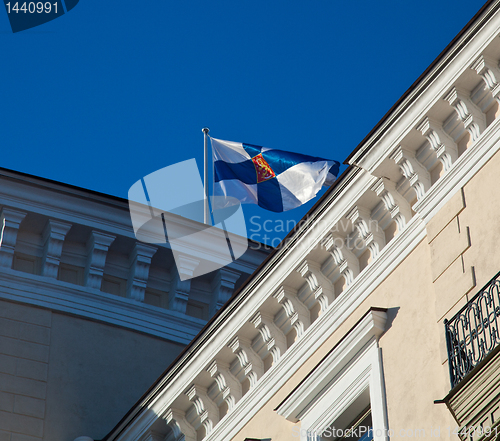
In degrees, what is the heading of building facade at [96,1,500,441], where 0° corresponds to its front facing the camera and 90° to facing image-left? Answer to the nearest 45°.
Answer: approximately 45°

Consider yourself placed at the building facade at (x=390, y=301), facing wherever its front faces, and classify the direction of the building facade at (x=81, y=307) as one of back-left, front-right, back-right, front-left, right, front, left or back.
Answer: right

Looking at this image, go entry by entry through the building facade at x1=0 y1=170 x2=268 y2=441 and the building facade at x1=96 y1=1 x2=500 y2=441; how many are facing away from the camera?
0

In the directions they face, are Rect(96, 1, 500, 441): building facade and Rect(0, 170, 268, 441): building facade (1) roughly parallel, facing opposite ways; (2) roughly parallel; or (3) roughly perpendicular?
roughly perpendicular

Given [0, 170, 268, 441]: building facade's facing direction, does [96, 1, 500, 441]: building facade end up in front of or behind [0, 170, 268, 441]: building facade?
in front
